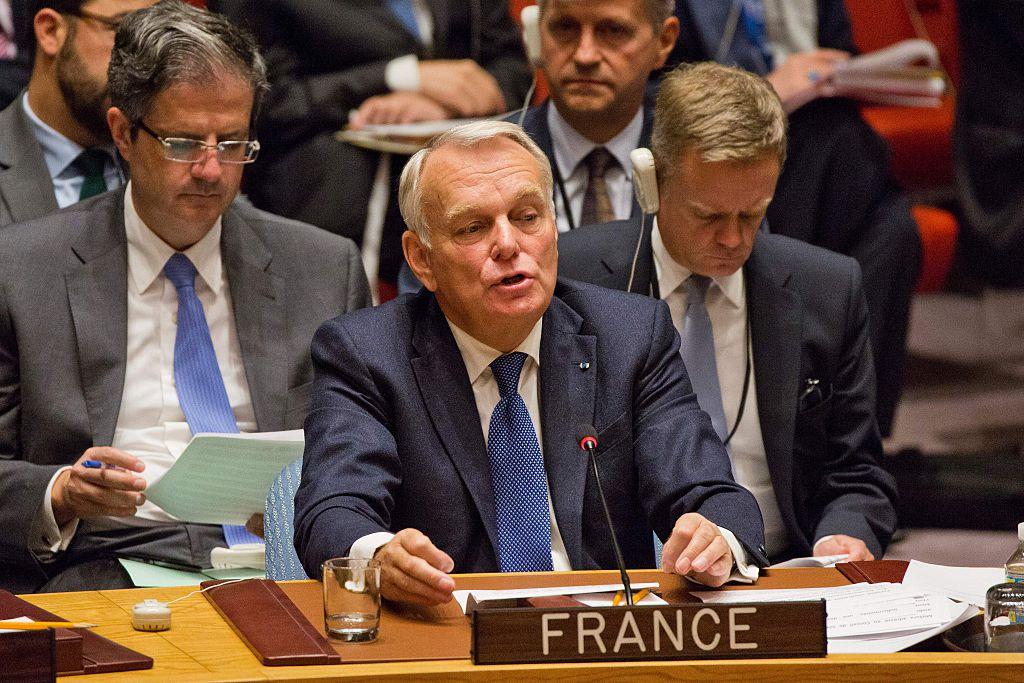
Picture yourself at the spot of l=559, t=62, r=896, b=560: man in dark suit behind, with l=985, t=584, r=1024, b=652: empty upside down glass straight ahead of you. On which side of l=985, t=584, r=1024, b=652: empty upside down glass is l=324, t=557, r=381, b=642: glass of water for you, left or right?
right

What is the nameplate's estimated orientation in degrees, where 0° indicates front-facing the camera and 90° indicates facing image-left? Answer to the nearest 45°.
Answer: approximately 0°

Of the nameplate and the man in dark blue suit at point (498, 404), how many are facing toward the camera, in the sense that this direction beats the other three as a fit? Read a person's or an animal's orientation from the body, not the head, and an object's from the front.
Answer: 2

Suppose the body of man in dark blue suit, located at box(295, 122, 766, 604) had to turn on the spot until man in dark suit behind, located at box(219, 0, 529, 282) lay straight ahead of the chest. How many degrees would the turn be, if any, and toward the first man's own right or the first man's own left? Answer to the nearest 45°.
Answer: approximately 180°
